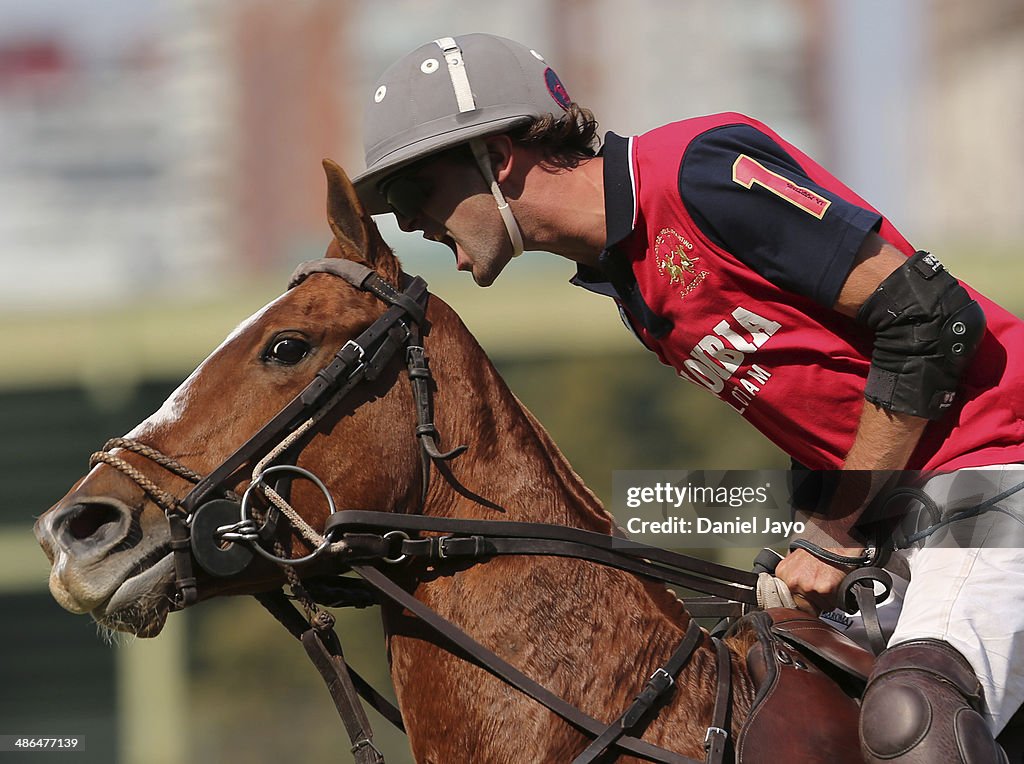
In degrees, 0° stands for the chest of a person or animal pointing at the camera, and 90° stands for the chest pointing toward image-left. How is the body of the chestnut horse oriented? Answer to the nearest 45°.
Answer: approximately 90°
